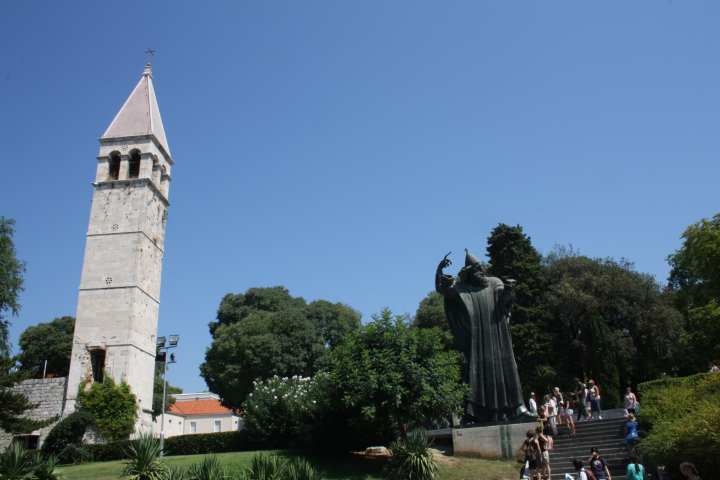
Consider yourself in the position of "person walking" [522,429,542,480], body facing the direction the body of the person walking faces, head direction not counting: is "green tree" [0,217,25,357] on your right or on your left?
on your left

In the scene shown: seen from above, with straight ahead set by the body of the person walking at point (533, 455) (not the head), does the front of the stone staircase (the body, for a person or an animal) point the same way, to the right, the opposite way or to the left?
the opposite way

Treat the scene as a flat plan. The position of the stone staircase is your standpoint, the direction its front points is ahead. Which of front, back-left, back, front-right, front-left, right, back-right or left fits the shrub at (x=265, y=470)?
front-right

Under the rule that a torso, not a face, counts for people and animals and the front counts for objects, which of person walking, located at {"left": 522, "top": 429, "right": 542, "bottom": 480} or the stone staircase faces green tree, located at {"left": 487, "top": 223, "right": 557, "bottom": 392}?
the person walking

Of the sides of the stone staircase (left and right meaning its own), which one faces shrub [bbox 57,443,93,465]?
right

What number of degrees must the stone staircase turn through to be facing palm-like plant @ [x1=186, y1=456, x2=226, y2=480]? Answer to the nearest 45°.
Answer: approximately 45° to its right

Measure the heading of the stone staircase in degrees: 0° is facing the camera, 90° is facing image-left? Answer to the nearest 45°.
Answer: approximately 0°

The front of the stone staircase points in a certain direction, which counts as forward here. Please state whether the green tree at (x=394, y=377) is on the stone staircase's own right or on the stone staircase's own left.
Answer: on the stone staircase's own right

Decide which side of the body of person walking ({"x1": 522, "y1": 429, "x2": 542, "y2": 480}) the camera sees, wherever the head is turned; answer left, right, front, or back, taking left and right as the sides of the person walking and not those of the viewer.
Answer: back

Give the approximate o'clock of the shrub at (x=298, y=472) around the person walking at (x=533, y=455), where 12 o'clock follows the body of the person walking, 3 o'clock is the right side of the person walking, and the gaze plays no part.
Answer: The shrub is roughly at 8 o'clock from the person walking.

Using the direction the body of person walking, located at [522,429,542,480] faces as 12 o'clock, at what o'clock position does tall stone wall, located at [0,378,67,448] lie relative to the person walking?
The tall stone wall is roughly at 10 o'clock from the person walking.
